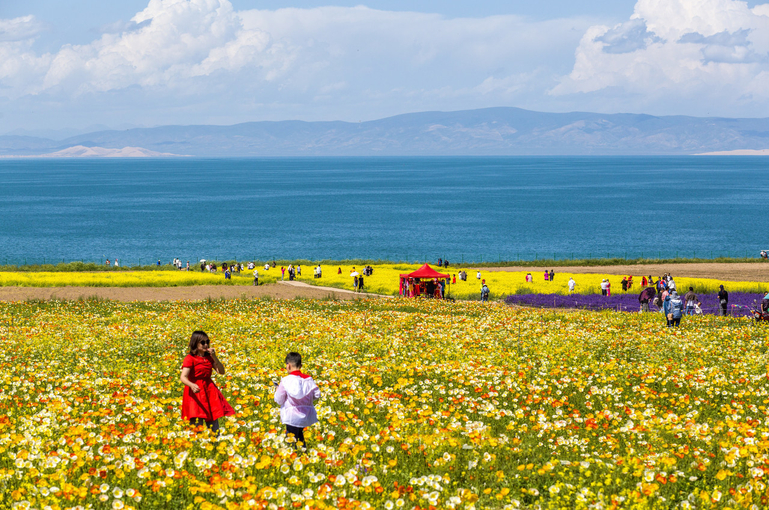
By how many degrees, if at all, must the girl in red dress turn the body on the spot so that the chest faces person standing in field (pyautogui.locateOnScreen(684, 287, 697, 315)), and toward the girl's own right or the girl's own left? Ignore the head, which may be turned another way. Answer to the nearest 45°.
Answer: approximately 90° to the girl's own left

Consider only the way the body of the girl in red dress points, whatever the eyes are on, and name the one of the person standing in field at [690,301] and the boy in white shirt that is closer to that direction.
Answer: the boy in white shirt

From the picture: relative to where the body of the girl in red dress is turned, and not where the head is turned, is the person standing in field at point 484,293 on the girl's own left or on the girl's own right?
on the girl's own left

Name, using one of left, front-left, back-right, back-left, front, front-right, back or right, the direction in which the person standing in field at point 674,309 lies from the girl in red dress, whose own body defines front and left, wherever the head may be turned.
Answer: left

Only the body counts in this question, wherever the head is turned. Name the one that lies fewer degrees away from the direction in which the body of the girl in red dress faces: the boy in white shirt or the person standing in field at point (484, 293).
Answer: the boy in white shirt

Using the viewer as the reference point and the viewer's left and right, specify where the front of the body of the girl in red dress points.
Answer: facing the viewer and to the right of the viewer

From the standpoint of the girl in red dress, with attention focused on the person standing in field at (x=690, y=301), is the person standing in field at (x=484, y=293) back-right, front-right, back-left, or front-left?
front-left
